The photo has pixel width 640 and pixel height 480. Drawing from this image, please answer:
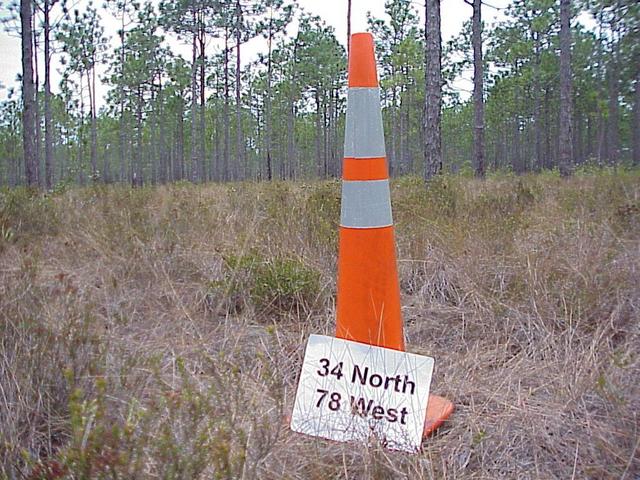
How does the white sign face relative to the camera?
toward the camera

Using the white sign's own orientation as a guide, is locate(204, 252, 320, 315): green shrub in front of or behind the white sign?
behind
